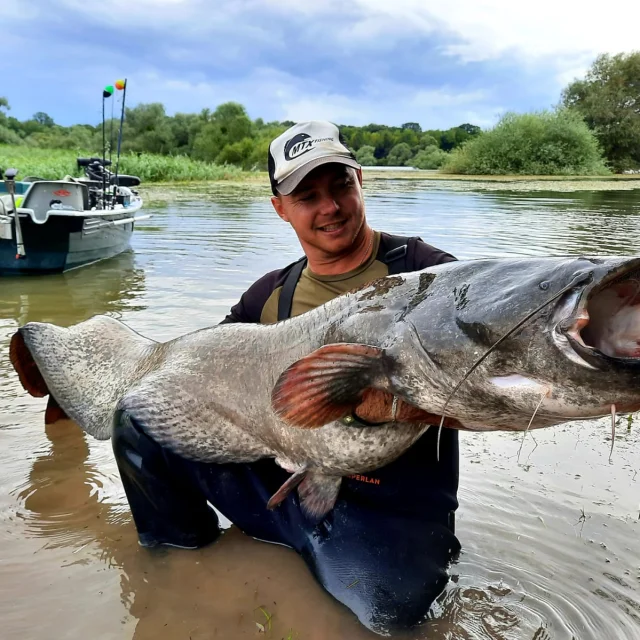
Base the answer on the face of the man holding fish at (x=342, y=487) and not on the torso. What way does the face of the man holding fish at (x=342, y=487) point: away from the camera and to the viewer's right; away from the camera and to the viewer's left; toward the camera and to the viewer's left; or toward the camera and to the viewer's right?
toward the camera and to the viewer's right

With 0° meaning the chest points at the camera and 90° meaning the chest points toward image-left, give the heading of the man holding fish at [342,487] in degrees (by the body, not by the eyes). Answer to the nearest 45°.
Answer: approximately 0°

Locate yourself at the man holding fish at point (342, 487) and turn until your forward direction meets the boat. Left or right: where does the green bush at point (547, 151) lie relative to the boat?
right

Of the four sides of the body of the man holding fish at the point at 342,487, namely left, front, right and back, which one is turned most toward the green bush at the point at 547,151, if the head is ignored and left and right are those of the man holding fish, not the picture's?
back

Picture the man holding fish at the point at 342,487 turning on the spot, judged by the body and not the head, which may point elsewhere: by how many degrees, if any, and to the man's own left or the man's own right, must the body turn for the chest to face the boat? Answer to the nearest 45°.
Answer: approximately 135° to the man's own right
